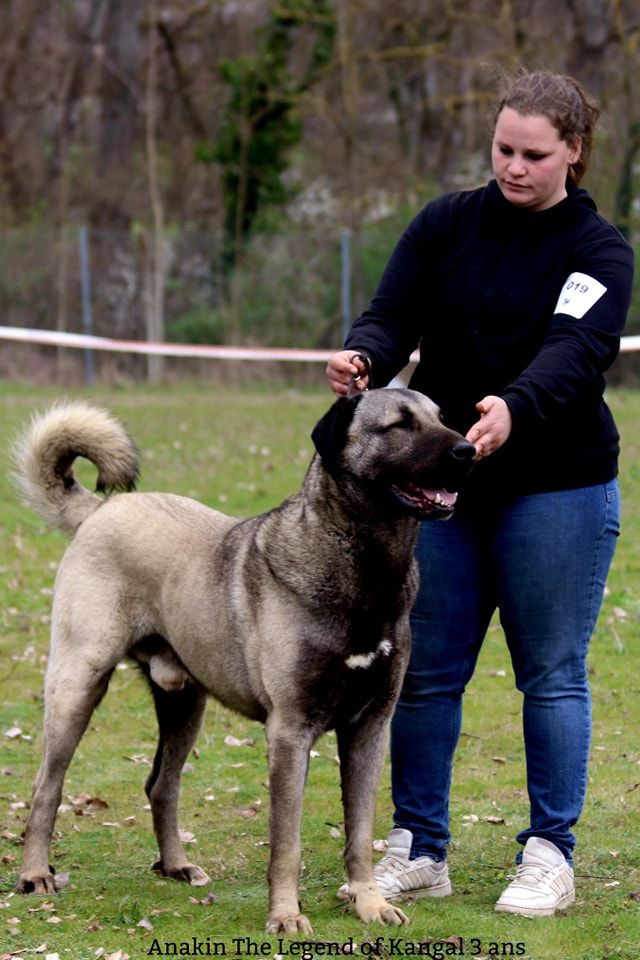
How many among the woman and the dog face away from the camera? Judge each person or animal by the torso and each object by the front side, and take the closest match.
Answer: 0

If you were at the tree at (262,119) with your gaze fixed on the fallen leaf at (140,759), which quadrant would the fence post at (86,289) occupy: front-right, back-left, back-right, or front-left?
front-right

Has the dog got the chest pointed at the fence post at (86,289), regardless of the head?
no

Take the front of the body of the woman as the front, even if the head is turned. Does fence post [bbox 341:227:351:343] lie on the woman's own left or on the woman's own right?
on the woman's own right

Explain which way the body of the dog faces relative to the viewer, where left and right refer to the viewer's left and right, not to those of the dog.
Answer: facing the viewer and to the right of the viewer

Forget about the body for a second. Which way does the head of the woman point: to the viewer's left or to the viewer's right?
to the viewer's left

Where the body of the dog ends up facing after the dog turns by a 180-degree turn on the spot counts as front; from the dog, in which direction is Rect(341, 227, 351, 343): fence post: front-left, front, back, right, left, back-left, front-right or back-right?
front-right

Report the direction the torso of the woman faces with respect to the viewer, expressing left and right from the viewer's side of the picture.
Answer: facing the viewer and to the left of the viewer

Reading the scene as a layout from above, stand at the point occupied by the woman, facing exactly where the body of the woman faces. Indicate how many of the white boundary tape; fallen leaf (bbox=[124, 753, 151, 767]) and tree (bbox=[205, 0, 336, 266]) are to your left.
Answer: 0

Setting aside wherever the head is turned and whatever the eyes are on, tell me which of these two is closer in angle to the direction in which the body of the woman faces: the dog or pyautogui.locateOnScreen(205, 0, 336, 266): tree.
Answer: the dog

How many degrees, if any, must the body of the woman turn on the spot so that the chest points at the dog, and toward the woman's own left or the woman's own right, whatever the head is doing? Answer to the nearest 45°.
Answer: approximately 45° to the woman's own right

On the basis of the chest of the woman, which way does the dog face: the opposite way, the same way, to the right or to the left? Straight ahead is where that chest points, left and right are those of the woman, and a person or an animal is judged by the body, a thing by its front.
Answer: to the left
